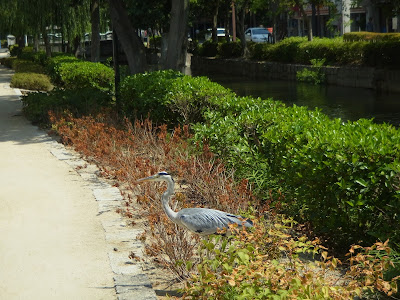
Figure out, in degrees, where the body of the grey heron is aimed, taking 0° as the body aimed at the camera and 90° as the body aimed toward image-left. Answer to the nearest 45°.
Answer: approximately 90°

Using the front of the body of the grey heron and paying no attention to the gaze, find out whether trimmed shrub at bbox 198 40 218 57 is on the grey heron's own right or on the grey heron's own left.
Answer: on the grey heron's own right

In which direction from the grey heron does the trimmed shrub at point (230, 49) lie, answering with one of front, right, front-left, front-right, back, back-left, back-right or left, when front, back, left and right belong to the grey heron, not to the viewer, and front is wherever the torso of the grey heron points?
right

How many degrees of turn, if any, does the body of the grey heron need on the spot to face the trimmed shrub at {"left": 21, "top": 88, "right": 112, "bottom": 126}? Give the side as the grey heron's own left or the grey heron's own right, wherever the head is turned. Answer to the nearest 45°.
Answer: approximately 90° to the grey heron's own right

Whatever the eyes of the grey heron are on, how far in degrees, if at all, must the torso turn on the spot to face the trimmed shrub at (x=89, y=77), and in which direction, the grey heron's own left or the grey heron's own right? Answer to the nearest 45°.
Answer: approximately 90° to the grey heron's own right

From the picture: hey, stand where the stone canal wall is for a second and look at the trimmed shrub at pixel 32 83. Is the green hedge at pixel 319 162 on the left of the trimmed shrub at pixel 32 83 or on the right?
left

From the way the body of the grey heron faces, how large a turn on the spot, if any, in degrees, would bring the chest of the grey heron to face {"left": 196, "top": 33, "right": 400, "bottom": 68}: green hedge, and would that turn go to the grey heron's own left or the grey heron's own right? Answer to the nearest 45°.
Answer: approximately 90° to the grey heron's own right

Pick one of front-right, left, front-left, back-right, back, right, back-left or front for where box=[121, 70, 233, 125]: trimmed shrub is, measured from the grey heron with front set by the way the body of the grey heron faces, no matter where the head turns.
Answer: right

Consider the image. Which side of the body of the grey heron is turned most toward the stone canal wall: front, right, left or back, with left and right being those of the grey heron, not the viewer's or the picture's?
right

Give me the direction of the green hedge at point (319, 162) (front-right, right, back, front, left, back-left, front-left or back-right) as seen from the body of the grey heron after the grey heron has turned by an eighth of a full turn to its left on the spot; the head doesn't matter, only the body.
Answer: back
